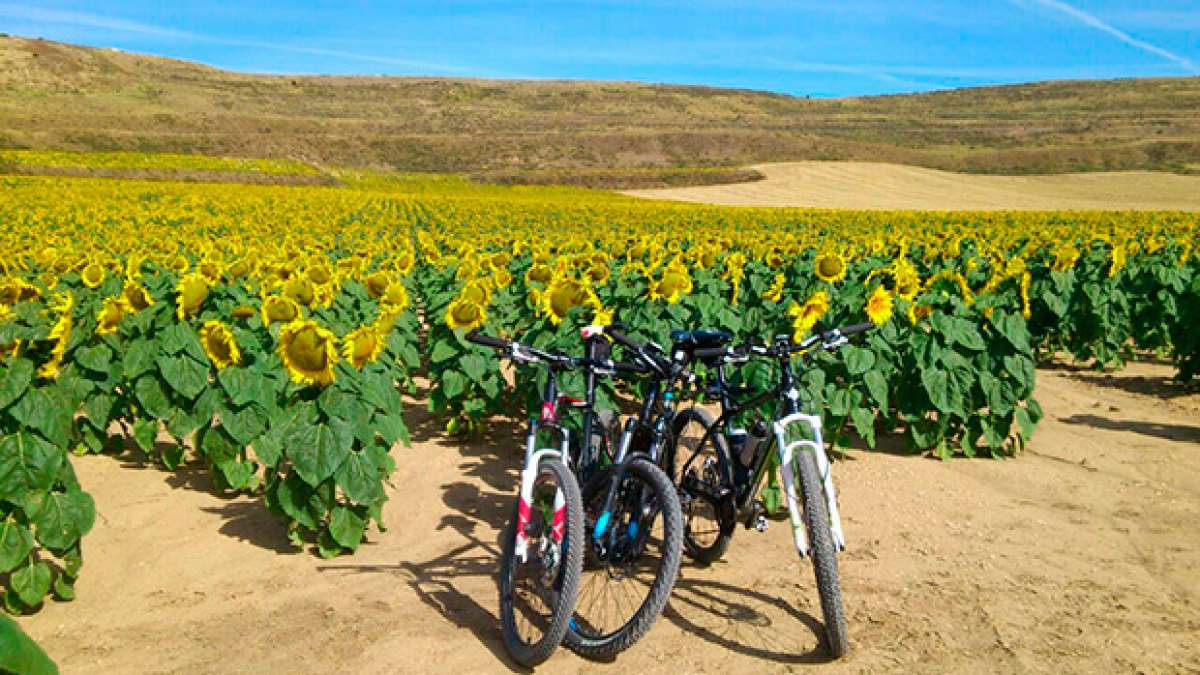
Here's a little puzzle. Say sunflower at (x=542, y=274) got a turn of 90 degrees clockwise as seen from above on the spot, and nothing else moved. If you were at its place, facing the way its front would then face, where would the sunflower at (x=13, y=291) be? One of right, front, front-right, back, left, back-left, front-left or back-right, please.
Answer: front-left

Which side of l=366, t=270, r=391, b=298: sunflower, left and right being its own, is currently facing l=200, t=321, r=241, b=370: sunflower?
front

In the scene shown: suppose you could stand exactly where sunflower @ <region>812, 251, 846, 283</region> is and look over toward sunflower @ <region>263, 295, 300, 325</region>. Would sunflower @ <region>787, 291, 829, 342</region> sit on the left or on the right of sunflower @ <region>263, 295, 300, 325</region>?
left

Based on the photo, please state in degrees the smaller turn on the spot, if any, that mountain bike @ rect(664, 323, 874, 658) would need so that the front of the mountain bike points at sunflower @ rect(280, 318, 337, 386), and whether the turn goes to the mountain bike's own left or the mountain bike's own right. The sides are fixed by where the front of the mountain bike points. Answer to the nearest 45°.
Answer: approximately 135° to the mountain bike's own right

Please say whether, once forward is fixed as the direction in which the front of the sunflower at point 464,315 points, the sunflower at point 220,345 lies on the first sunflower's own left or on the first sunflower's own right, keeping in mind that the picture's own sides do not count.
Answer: on the first sunflower's own right

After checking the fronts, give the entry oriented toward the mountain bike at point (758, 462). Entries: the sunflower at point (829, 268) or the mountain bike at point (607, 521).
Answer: the sunflower

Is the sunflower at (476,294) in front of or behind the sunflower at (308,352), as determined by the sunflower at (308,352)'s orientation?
behind

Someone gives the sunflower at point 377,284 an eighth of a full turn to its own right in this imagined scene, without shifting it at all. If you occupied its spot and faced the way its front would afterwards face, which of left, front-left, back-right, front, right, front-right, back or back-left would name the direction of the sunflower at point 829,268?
back-left

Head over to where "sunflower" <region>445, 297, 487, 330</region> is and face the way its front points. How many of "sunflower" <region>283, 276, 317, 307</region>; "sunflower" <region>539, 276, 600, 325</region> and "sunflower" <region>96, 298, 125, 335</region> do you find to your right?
2
